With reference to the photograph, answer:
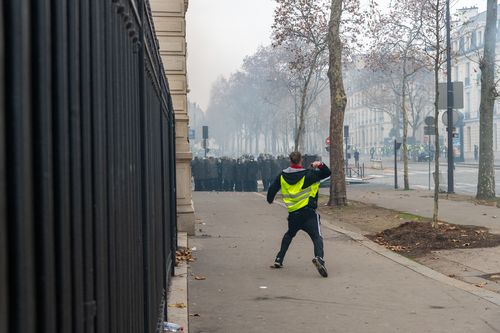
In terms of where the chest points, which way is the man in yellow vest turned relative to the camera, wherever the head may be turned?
away from the camera

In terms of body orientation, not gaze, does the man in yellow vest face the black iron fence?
no

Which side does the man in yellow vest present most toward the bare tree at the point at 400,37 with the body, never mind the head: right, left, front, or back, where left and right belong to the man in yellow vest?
front

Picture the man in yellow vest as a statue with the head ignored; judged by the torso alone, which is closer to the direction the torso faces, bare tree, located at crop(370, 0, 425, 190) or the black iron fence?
the bare tree
